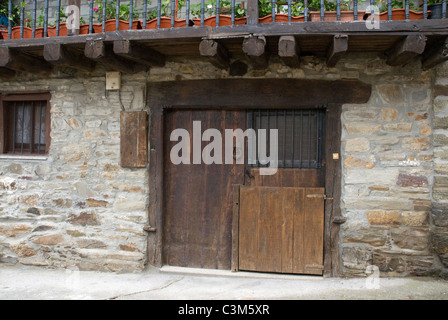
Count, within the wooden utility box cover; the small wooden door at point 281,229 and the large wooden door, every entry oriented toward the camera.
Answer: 3

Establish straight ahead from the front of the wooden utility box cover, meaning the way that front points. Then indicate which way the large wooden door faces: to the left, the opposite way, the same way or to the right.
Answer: the same way

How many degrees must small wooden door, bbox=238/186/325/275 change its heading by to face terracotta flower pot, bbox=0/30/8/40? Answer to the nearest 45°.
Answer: approximately 90° to its right

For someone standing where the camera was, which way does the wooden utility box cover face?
facing the viewer

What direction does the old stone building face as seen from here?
toward the camera

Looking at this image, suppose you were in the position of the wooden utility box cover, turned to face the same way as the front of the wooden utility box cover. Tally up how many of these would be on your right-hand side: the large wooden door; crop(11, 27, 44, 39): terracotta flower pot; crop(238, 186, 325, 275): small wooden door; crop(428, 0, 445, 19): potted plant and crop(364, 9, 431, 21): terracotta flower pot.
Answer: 1

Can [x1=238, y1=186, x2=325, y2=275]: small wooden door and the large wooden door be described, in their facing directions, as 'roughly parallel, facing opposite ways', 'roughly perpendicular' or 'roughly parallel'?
roughly parallel

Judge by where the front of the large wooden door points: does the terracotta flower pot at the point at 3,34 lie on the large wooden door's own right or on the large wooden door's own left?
on the large wooden door's own right

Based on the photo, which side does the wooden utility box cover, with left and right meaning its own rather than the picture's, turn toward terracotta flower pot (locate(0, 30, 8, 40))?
right

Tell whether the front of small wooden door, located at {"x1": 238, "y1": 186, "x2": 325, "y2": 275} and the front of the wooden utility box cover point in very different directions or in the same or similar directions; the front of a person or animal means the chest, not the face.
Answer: same or similar directions

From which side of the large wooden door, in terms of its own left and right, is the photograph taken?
front

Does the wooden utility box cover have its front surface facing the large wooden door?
no
